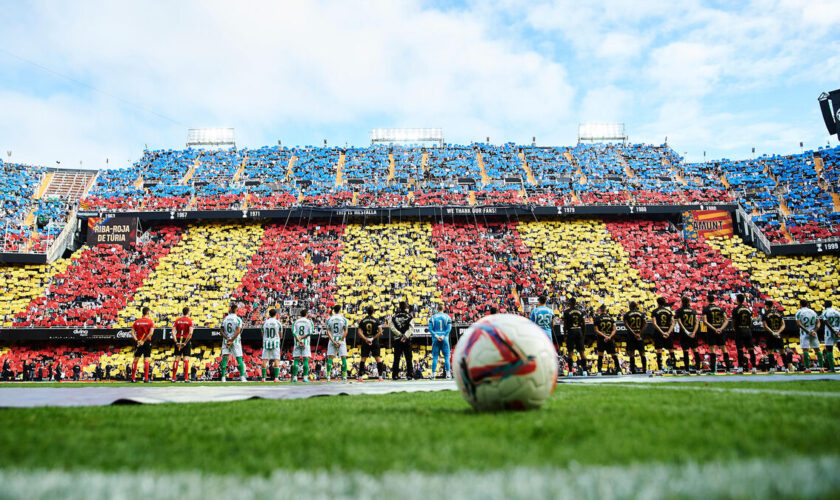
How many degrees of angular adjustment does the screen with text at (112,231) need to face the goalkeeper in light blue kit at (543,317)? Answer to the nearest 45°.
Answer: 0° — it already faces them

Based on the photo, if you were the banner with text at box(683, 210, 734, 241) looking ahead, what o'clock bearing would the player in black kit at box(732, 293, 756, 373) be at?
The player in black kit is roughly at 12 o'clock from the banner with text.

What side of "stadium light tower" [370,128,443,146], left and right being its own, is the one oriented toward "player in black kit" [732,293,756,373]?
front

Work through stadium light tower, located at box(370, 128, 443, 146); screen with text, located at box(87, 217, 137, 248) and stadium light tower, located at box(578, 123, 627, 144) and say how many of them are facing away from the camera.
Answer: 0

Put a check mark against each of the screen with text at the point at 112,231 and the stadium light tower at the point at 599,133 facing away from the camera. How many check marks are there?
0

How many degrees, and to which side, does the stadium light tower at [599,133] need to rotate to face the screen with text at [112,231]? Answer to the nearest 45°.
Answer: approximately 45° to its right
